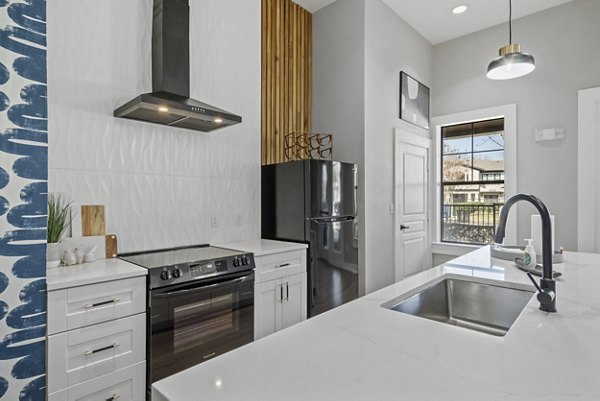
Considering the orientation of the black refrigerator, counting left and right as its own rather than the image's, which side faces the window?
left

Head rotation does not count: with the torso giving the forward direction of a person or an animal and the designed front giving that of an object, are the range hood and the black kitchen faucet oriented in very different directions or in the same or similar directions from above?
very different directions

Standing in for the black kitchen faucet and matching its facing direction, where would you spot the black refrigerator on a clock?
The black refrigerator is roughly at 1 o'clock from the black kitchen faucet.

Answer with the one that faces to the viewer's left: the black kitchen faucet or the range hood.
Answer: the black kitchen faucet

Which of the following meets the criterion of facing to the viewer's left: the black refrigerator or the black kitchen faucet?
the black kitchen faucet

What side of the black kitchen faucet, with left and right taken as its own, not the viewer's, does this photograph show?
left

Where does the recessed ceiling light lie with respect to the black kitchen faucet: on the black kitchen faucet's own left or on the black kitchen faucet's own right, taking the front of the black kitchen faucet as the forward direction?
on the black kitchen faucet's own right

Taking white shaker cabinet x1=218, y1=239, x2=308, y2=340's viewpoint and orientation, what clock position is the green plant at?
The green plant is roughly at 4 o'clock from the white shaker cabinet.

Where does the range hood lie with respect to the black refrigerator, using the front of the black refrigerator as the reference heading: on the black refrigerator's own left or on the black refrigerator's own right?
on the black refrigerator's own right

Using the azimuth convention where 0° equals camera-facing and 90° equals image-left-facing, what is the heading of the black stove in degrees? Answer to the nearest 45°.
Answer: approximately 315°
